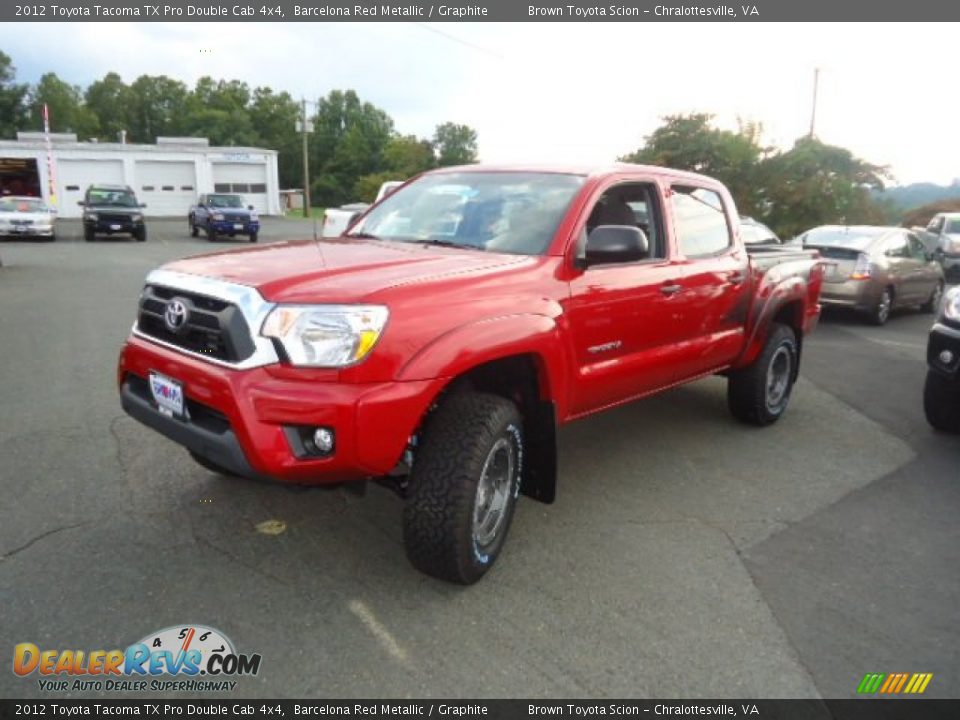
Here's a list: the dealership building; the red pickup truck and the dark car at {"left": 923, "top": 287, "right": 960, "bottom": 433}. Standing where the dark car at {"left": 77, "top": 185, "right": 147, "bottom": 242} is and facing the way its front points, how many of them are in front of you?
2

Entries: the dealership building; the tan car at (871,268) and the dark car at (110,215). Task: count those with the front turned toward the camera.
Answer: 2

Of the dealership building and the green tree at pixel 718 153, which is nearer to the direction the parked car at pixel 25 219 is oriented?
the green tree

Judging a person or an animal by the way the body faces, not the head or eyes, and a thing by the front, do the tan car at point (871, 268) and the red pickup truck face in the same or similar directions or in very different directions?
very different directions

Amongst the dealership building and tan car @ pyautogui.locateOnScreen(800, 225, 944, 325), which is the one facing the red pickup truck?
the dealership building

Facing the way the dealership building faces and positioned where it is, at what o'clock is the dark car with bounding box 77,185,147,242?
The dark car is roughly at 12 o'clock from the dealership building.

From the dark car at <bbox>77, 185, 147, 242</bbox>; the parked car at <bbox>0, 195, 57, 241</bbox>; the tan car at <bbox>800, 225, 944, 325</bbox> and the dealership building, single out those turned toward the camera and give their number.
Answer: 3

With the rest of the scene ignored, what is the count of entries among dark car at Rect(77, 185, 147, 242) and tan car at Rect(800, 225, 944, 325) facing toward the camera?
1

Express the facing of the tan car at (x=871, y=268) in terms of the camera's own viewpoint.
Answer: facing away from the viewer and to the right of the viewer

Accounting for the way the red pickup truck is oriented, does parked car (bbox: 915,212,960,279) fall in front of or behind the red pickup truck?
behind
